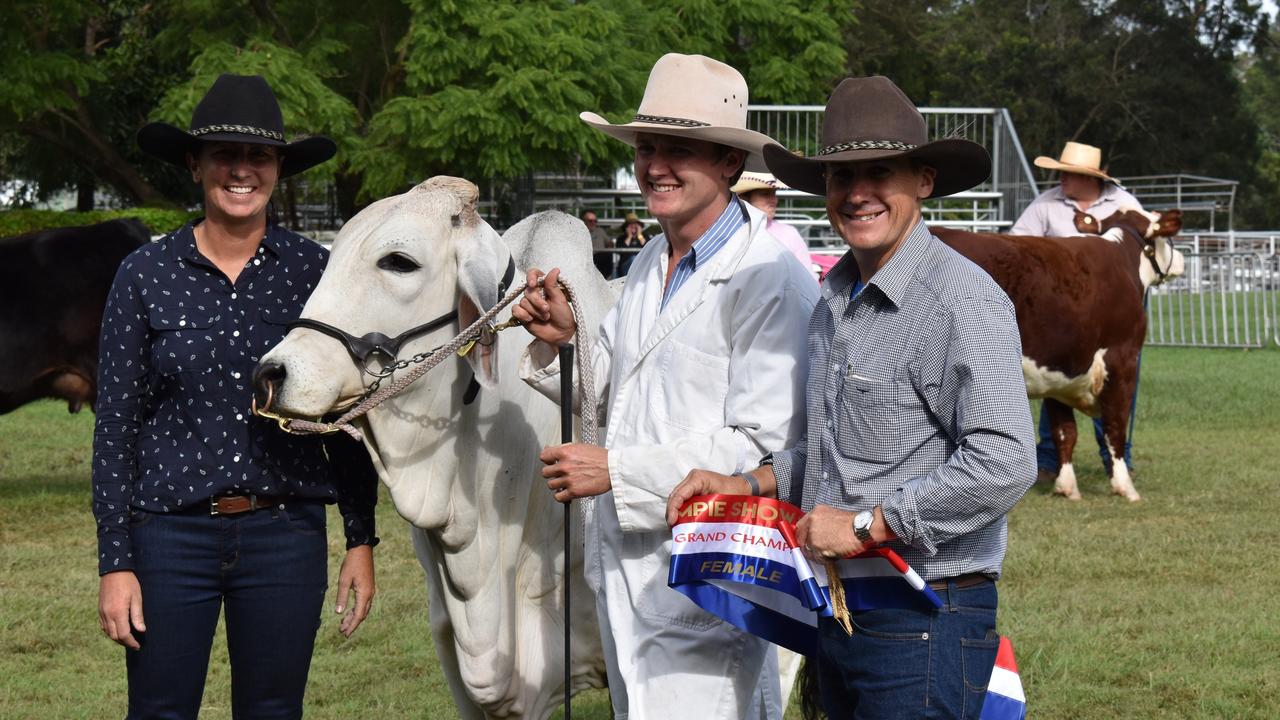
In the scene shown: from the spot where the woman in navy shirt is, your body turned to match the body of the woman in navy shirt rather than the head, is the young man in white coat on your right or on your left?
on your left

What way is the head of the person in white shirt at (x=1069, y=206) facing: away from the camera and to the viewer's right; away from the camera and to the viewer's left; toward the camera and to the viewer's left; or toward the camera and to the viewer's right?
toward the camera and to the viewer's left

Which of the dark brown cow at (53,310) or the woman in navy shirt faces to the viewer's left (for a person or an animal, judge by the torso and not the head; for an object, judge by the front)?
the dark brown cow

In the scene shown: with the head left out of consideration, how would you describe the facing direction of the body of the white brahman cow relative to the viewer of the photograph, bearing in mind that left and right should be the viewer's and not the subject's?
facing the viewer and to the left of the viewer

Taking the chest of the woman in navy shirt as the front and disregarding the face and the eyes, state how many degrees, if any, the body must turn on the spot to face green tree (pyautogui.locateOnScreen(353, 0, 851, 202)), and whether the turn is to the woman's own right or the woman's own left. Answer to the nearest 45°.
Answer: approximately 180°

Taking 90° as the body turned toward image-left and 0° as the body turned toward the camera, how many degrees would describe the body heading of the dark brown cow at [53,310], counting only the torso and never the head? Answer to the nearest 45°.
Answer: approximately 90°

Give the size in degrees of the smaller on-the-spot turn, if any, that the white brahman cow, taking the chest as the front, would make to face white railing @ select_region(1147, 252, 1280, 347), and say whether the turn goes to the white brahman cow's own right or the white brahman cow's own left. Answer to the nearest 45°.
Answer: approximately 180°

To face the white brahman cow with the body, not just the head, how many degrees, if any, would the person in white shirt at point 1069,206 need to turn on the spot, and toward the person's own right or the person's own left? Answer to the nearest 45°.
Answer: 0° — they already face it

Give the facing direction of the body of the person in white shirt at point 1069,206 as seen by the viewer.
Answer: toward the camera

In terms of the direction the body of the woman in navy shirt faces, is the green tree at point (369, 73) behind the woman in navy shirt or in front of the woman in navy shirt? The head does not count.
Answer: behind

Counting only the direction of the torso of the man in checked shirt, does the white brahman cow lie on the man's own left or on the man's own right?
on the man's own right

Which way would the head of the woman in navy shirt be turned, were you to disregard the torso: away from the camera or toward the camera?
toward the camera

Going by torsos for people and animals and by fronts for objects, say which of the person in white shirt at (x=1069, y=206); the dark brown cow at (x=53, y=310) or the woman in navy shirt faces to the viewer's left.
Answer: the dark brown cow

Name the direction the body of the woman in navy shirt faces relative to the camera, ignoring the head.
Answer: toward the camera

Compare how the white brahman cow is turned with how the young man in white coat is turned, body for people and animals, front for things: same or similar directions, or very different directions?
same or similar directions

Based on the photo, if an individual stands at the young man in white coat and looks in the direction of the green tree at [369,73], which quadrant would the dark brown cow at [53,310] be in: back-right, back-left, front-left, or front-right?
front-left
